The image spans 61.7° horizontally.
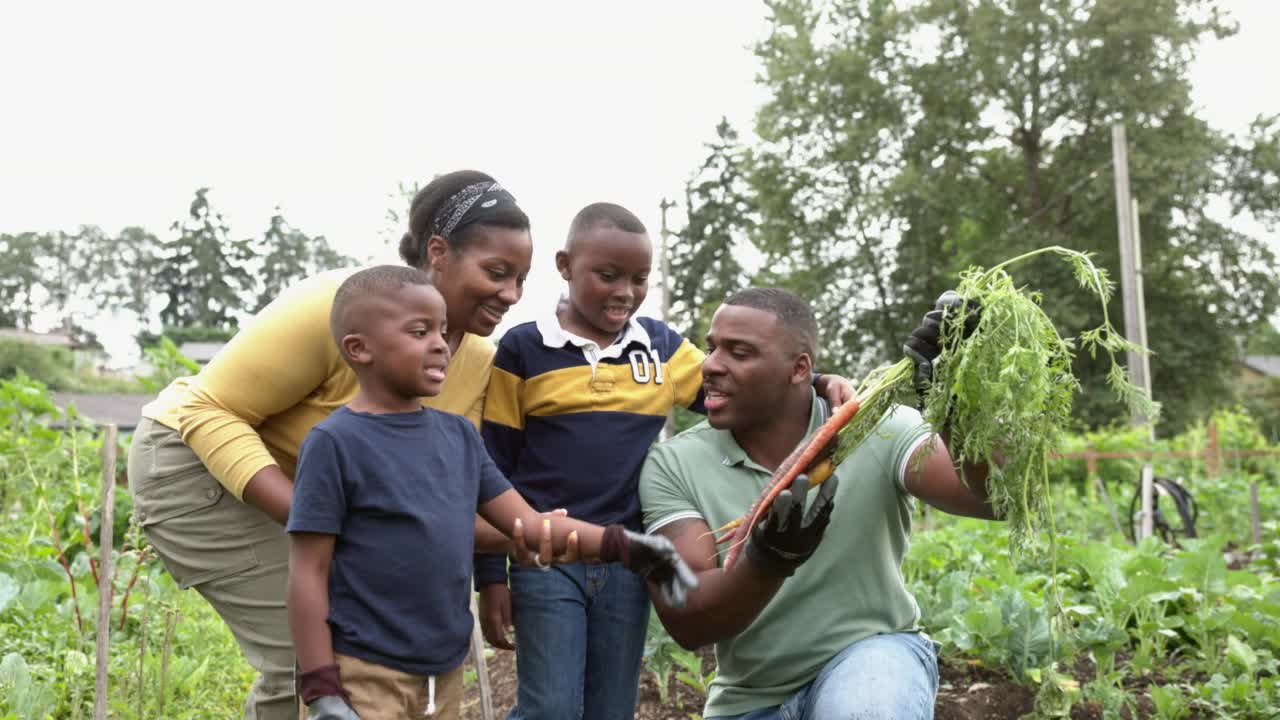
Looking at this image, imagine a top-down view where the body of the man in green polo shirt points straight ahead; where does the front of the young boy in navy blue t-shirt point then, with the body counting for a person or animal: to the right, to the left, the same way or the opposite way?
to the left

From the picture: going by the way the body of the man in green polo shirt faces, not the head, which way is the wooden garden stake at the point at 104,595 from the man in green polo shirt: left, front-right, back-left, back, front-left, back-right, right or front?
front-right

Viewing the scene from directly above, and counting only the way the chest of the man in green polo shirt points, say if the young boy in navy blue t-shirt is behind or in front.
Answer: in front

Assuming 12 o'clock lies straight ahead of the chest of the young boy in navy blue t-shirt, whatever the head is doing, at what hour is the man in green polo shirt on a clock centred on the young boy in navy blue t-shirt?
The man in green polo shirt is roughly at 10 o'clock from the young boy in navy blue t-shirt.

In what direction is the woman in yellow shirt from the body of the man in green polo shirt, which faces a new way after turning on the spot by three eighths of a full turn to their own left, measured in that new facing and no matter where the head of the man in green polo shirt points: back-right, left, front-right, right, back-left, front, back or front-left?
back

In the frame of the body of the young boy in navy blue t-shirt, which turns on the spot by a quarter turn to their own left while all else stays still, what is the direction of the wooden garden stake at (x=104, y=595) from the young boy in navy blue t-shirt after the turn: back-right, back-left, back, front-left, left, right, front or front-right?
left

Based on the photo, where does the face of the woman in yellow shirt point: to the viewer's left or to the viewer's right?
to the viewer's right

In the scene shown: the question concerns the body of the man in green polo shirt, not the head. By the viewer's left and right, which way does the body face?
facing the viewer and to the left of the viewer

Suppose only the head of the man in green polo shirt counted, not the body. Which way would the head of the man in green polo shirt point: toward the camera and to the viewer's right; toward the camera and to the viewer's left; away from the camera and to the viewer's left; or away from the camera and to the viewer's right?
toward the camera and to the viewer's left

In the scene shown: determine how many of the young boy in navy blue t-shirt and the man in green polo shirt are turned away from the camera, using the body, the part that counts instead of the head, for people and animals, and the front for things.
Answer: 0
